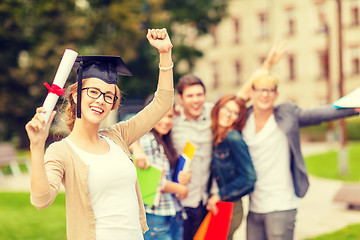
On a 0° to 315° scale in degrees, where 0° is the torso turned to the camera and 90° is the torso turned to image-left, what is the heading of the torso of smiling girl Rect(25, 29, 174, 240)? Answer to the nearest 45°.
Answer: approximately 315°

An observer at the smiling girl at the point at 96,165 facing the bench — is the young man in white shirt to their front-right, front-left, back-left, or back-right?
front-right

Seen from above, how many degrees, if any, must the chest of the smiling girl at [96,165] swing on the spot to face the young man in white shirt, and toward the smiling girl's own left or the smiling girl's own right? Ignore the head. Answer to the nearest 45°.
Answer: approximately 90° to the smiling girl's own left

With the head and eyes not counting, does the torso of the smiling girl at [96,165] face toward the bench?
no

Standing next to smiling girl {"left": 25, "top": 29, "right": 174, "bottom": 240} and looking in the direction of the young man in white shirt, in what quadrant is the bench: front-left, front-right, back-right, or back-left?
front-left

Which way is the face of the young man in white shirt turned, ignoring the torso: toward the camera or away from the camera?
toward the camera

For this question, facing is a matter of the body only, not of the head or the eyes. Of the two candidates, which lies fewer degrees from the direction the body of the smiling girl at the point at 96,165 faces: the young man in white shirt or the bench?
the young man in white shirt
